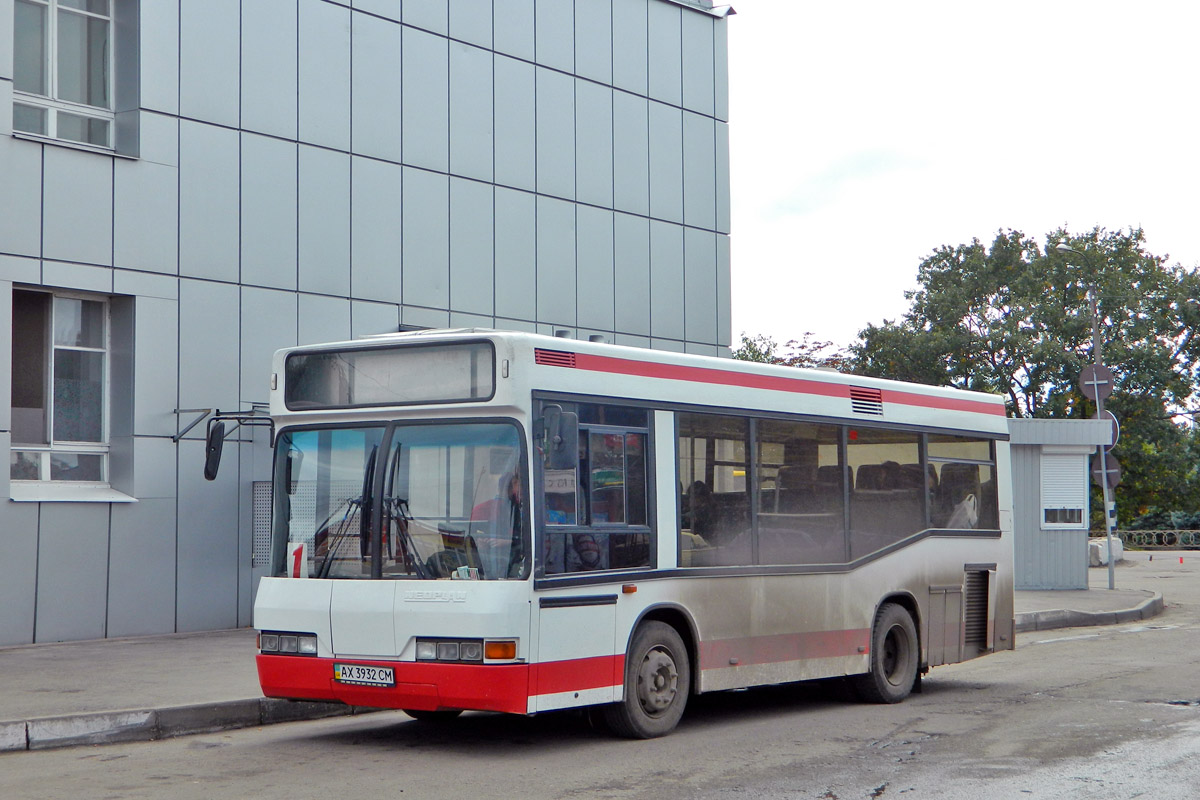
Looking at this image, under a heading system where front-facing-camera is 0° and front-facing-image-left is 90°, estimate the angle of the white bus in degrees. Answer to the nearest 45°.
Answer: approximately 45°

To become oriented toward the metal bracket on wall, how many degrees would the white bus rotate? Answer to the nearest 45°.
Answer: approximately 90° to its right

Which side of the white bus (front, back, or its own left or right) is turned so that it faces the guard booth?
back
